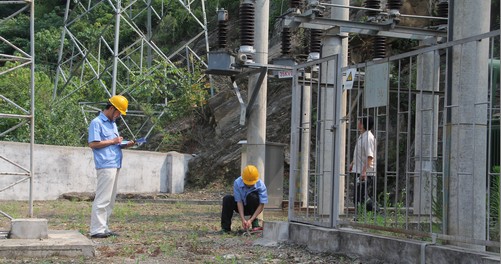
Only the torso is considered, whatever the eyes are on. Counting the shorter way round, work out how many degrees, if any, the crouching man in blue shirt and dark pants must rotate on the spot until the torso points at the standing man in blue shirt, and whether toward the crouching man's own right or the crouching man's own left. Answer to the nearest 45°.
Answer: approximately 90° to the crouching man's own right

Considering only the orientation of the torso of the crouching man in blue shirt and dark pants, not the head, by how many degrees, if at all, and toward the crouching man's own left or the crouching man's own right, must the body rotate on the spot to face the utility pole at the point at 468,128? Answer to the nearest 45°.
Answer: approximately 45° to the crouching man's own left

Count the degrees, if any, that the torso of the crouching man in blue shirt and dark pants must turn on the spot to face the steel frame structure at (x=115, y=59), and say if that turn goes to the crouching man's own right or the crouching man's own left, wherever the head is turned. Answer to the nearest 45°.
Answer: approximately 180°

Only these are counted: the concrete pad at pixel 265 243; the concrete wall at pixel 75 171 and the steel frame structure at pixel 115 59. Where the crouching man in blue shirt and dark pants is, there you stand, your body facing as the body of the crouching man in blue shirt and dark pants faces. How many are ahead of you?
1

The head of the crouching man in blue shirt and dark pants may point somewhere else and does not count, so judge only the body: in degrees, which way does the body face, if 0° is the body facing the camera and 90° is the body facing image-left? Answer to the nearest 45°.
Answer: approximately 0°

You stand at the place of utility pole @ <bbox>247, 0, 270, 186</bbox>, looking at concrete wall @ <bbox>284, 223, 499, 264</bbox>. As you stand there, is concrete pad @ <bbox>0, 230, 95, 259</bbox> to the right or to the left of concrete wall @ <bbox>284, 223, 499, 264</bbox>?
right

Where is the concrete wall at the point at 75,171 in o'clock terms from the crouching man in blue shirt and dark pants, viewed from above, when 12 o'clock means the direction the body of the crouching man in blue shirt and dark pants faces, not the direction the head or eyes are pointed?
The concrete wall is roughly at 5 o'clock from the crouching man in blue shirt and dark pants.

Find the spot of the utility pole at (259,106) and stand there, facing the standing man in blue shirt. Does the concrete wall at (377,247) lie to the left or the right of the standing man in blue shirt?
left

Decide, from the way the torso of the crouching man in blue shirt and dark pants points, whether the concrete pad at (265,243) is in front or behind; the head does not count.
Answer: in front

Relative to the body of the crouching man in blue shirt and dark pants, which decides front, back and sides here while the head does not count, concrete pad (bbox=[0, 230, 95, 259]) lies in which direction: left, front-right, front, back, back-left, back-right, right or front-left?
front-right

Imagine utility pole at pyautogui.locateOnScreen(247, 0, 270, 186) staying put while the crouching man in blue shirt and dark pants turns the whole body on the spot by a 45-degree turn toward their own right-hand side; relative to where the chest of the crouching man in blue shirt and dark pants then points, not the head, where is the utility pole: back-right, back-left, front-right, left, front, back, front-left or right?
back-right

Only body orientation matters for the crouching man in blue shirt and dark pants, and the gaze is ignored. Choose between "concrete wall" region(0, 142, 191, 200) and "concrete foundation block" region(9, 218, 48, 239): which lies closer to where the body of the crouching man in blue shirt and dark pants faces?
the concrete foundation block
